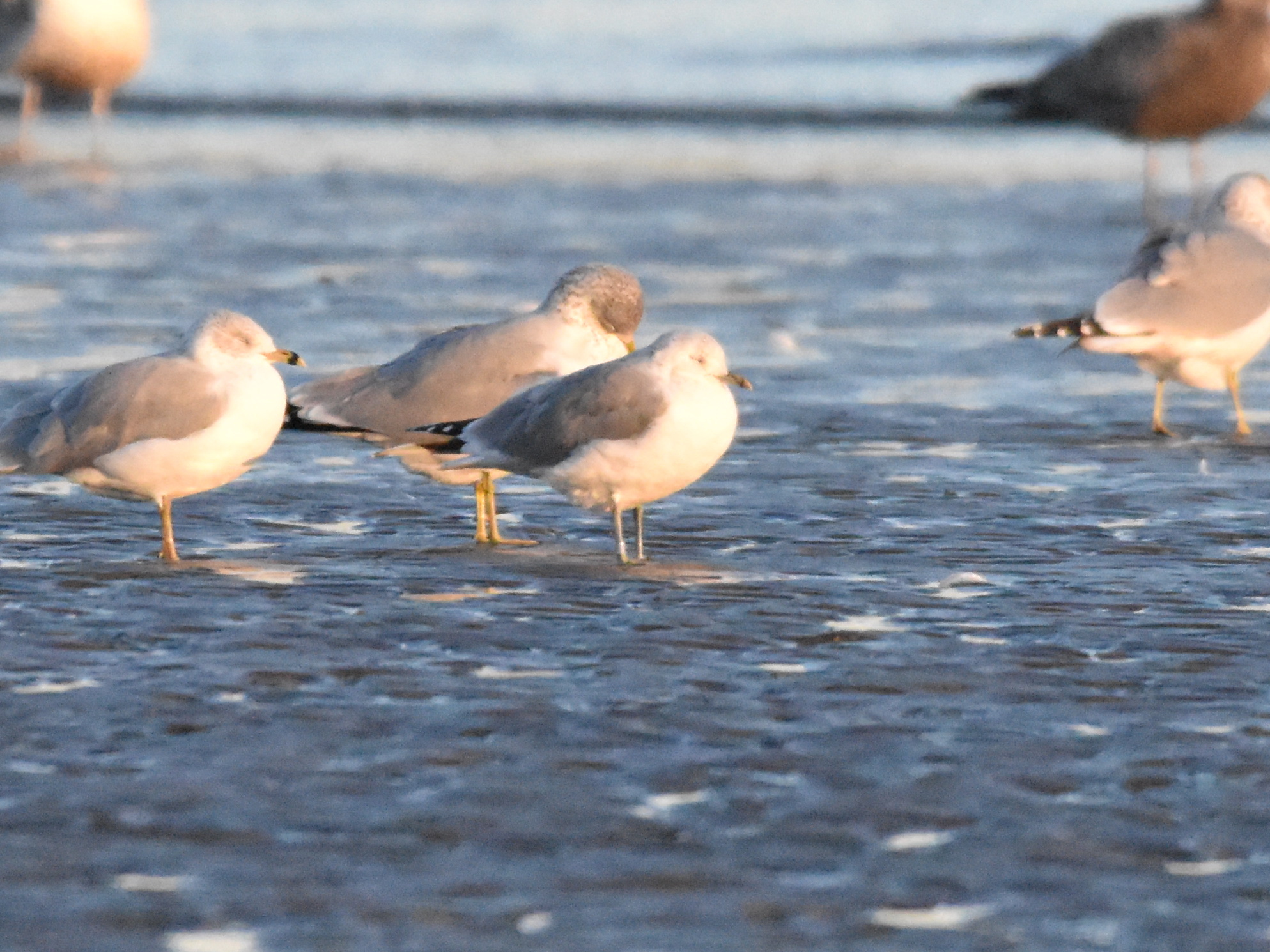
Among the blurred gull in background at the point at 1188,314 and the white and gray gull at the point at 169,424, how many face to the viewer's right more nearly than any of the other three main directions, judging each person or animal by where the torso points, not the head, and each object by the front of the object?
2

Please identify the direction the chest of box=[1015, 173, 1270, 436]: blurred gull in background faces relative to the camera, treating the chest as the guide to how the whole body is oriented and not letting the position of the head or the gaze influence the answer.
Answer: to the viewer's right

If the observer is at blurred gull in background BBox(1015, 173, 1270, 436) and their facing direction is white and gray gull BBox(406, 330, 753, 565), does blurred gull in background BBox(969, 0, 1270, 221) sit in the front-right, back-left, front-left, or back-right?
back-right

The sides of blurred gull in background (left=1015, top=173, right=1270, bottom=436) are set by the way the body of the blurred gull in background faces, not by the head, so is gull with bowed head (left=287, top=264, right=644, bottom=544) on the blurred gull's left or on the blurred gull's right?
on the blurred gull's right

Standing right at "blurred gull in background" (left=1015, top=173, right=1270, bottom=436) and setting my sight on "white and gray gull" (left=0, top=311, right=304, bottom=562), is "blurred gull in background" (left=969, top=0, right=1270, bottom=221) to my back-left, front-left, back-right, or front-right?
back-right

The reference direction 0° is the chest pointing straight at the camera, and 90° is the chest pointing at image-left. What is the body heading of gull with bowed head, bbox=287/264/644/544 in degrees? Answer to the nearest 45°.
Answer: approximately 270°

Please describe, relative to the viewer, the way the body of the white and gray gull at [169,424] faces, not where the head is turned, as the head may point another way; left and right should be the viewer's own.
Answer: facing to the right of the viewer
